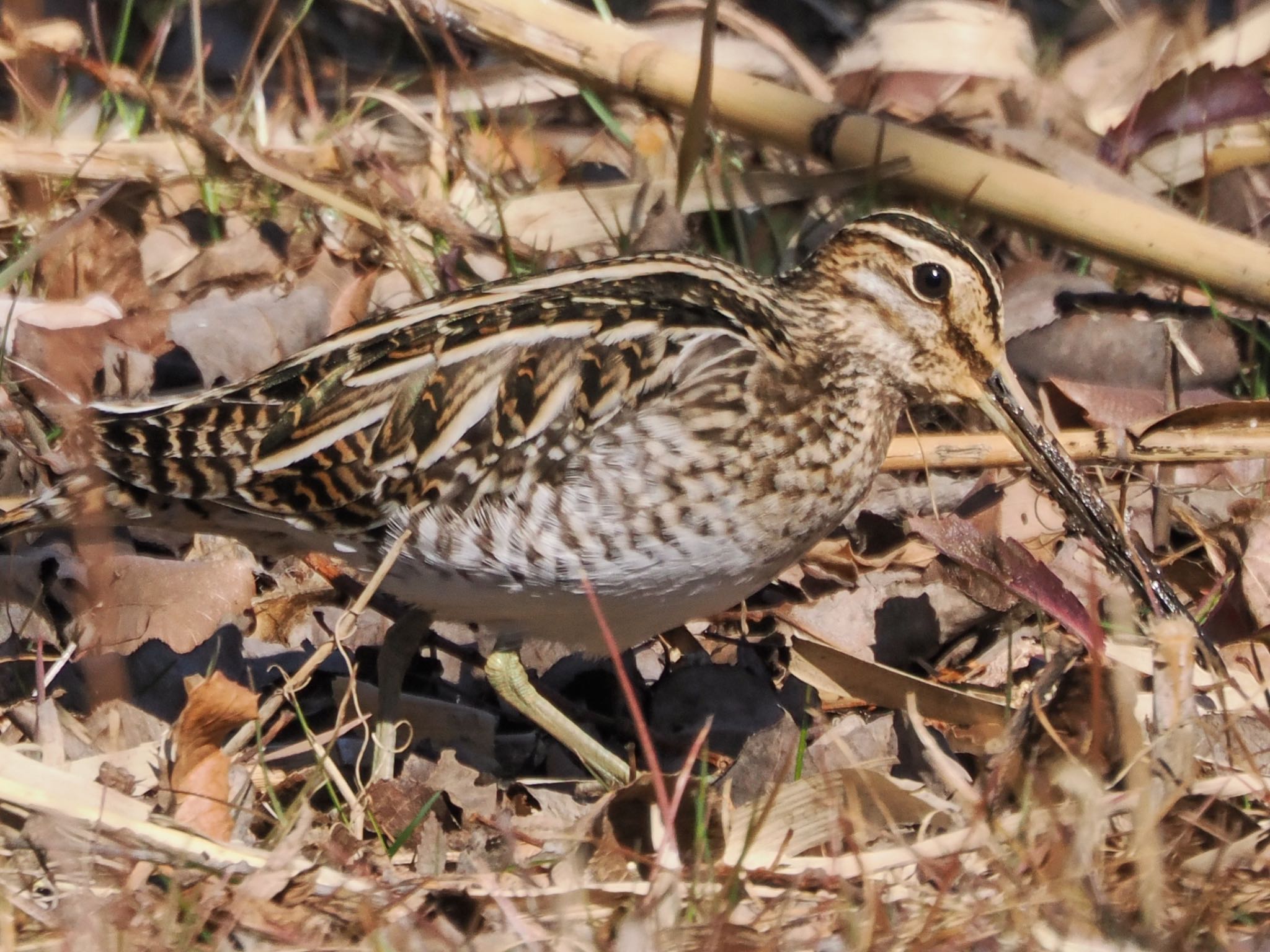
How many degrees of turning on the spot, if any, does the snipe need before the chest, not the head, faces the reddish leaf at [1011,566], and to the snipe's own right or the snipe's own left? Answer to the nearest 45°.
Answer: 0° — it already faces it

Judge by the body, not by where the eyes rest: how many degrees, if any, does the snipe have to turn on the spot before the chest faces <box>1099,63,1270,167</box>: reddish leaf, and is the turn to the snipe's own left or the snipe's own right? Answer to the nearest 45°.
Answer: approximately 45° to the snipe's own left

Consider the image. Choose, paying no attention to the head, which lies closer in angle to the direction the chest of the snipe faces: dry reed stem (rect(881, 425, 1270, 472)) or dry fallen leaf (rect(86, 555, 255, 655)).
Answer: the dry reed stem

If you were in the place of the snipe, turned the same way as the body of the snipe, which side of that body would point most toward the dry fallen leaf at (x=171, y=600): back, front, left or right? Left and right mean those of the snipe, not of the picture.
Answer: back

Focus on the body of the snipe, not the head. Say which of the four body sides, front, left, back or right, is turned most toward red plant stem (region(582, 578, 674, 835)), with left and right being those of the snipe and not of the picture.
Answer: right

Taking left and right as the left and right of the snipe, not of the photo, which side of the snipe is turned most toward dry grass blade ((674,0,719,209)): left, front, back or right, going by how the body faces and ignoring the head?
left

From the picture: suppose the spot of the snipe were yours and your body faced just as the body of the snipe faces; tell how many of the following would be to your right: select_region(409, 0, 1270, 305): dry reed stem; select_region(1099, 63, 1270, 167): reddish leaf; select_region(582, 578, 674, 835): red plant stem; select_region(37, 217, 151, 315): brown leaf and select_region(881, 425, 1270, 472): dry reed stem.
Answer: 1

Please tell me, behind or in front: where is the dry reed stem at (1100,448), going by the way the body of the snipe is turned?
in front

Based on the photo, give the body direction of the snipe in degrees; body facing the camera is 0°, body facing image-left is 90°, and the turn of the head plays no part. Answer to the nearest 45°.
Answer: approximately 270°

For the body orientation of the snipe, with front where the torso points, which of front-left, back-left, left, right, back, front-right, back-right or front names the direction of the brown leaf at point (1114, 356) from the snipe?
front-left
